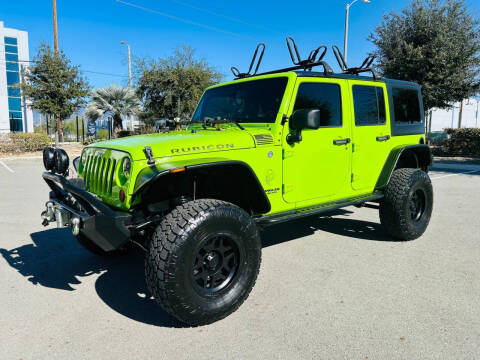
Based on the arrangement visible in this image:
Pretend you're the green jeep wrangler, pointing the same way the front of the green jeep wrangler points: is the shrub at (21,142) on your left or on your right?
on your right

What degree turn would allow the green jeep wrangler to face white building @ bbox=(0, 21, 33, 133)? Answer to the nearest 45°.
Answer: approximately 90° to its right

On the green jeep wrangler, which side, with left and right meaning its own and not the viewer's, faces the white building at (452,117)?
back

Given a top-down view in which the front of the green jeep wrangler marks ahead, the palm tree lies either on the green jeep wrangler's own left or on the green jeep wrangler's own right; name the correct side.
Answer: on the green jeep wrangler's own right

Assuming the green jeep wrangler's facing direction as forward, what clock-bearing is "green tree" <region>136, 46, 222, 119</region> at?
The green tree is roughly at 4 o'clock from the green jeep wrangler.

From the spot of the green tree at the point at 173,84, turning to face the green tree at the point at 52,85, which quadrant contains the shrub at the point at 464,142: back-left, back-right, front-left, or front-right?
back-left

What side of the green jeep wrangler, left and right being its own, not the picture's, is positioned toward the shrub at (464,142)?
back

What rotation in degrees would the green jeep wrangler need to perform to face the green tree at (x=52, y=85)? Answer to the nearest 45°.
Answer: approximately 90° to its right

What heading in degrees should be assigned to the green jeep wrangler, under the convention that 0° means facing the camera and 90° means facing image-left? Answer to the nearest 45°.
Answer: approximately 45°
